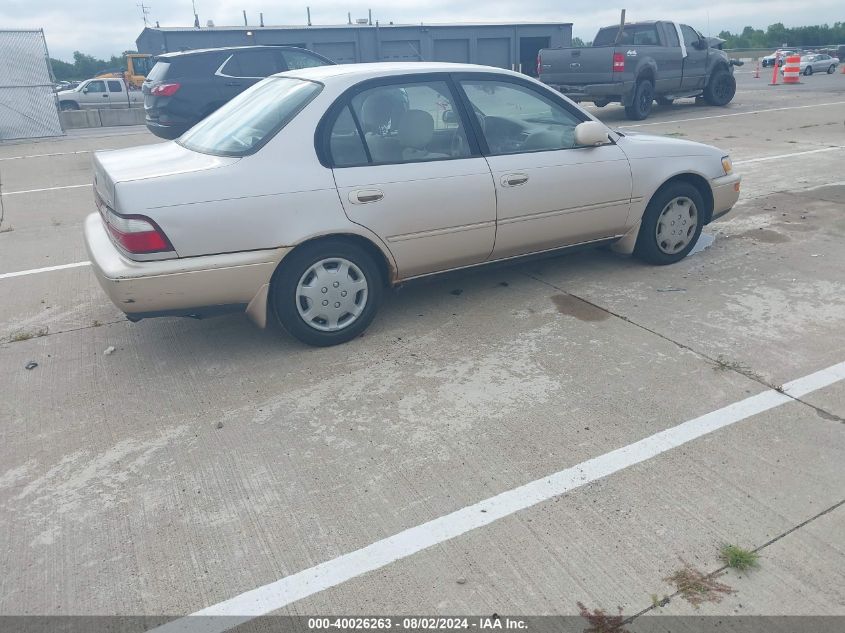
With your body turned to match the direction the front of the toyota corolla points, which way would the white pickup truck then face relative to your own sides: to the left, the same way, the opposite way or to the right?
the opposite way

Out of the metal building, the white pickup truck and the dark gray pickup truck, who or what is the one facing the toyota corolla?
the metal building

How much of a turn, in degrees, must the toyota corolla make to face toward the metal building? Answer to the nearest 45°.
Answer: approximately 45° to its left

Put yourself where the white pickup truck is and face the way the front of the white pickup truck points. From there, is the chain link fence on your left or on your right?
on your left

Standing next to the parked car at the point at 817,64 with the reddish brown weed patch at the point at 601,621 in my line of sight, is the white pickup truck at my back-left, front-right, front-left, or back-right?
front-right

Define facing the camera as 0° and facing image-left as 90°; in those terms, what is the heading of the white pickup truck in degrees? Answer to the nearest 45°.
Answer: approximately 90°

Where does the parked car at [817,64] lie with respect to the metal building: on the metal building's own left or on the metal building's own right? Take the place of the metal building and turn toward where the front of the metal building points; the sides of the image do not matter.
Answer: on the metal building's own left

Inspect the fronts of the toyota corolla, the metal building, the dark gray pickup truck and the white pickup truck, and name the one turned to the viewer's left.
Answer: the white pickup truck

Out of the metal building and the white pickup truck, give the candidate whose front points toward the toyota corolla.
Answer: the metal building

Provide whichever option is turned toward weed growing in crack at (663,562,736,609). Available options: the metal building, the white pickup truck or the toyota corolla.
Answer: the metal building

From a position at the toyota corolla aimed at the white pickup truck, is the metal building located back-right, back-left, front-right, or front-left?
front-right

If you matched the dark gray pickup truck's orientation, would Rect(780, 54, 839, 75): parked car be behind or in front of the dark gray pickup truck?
in front

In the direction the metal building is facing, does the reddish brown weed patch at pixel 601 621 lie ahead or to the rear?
ahead

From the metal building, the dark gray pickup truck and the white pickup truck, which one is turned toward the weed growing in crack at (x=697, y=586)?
the metal building

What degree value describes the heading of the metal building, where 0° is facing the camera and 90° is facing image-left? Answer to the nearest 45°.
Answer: approximately 0°

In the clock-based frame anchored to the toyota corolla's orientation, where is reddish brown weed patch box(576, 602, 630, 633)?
The reddish brown weed patch is roughly at 4 o'clock from the toyota corolla.
